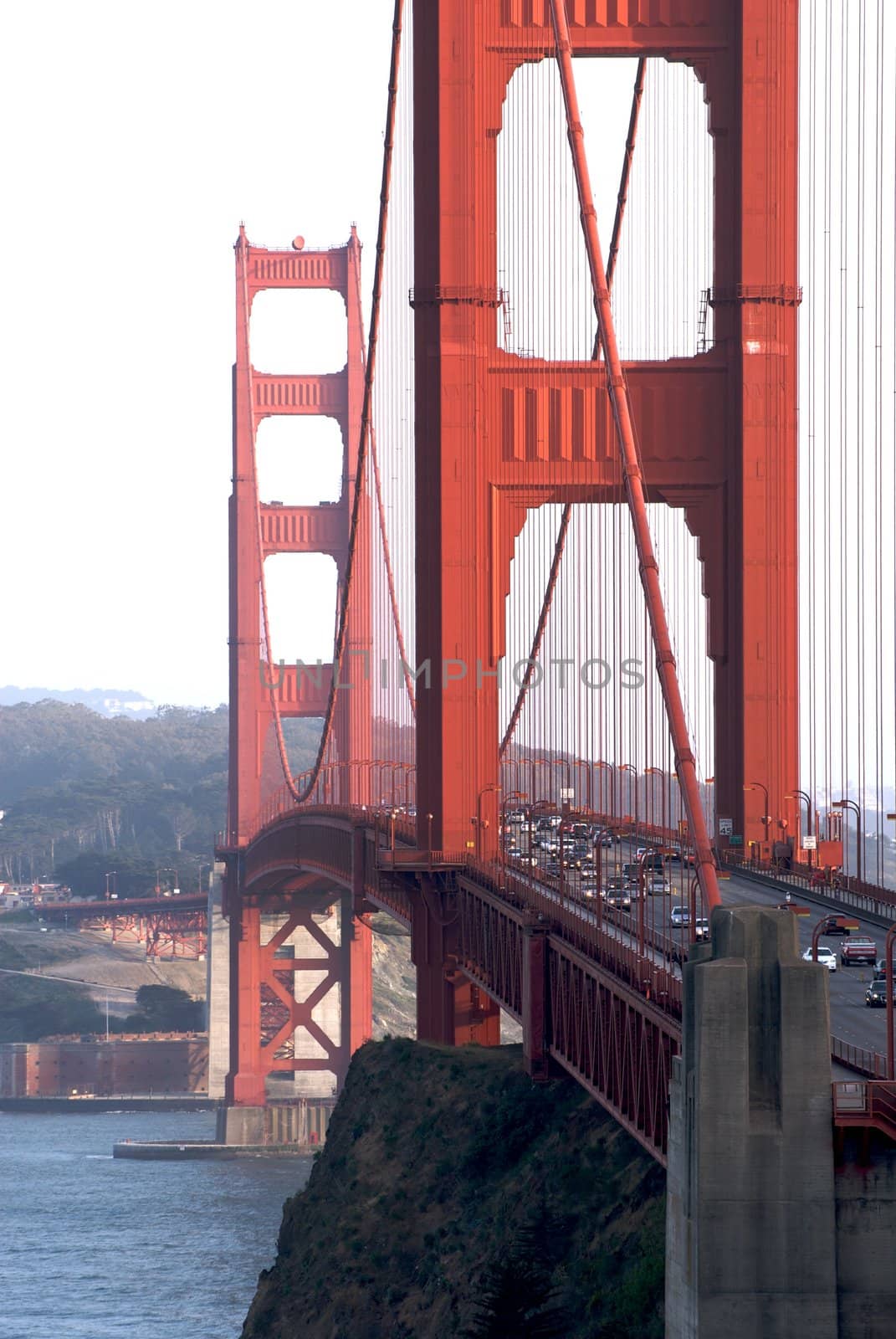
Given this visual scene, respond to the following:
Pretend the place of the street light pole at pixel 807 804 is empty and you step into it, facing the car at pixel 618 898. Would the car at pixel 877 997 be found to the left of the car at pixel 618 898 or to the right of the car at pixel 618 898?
left

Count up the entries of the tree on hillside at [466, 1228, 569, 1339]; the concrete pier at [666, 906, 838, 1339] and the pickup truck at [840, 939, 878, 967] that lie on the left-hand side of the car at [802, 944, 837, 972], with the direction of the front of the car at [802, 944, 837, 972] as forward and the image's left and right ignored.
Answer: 1
